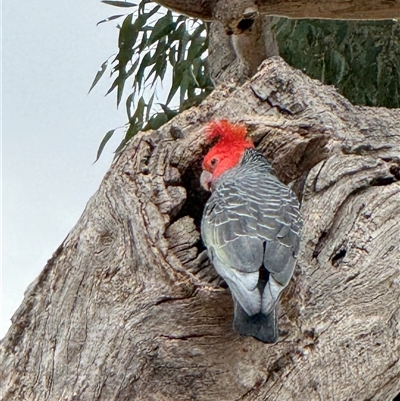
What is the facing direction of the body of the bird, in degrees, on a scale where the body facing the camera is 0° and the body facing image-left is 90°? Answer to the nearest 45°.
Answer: approximately 135°
